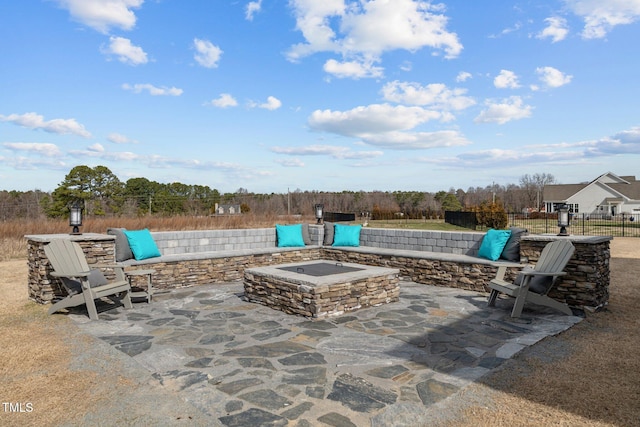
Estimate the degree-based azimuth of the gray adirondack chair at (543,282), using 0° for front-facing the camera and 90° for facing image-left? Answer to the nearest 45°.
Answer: approximately 45°

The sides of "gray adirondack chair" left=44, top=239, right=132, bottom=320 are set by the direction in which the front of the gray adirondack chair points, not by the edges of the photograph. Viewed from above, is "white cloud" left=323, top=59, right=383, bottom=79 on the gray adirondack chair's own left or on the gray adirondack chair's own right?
on the gray adirondack chair's own left

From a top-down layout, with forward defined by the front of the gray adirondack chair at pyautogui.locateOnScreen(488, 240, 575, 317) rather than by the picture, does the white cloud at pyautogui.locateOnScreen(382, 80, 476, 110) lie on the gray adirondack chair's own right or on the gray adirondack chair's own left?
on the gray adirondack chair's own right

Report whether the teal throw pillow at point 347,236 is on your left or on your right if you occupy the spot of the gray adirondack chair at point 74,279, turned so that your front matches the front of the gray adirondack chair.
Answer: on your left

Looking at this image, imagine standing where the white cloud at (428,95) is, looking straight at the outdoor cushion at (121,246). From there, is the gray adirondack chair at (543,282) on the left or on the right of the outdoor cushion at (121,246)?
left

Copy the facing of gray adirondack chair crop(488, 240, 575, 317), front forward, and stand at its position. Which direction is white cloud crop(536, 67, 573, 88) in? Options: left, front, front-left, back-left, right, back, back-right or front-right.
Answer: back-right

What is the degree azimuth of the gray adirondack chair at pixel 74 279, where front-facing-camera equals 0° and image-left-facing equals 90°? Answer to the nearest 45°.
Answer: approximately 315°

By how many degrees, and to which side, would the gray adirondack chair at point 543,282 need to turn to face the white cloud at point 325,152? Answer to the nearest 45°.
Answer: approximately 90° to its right
